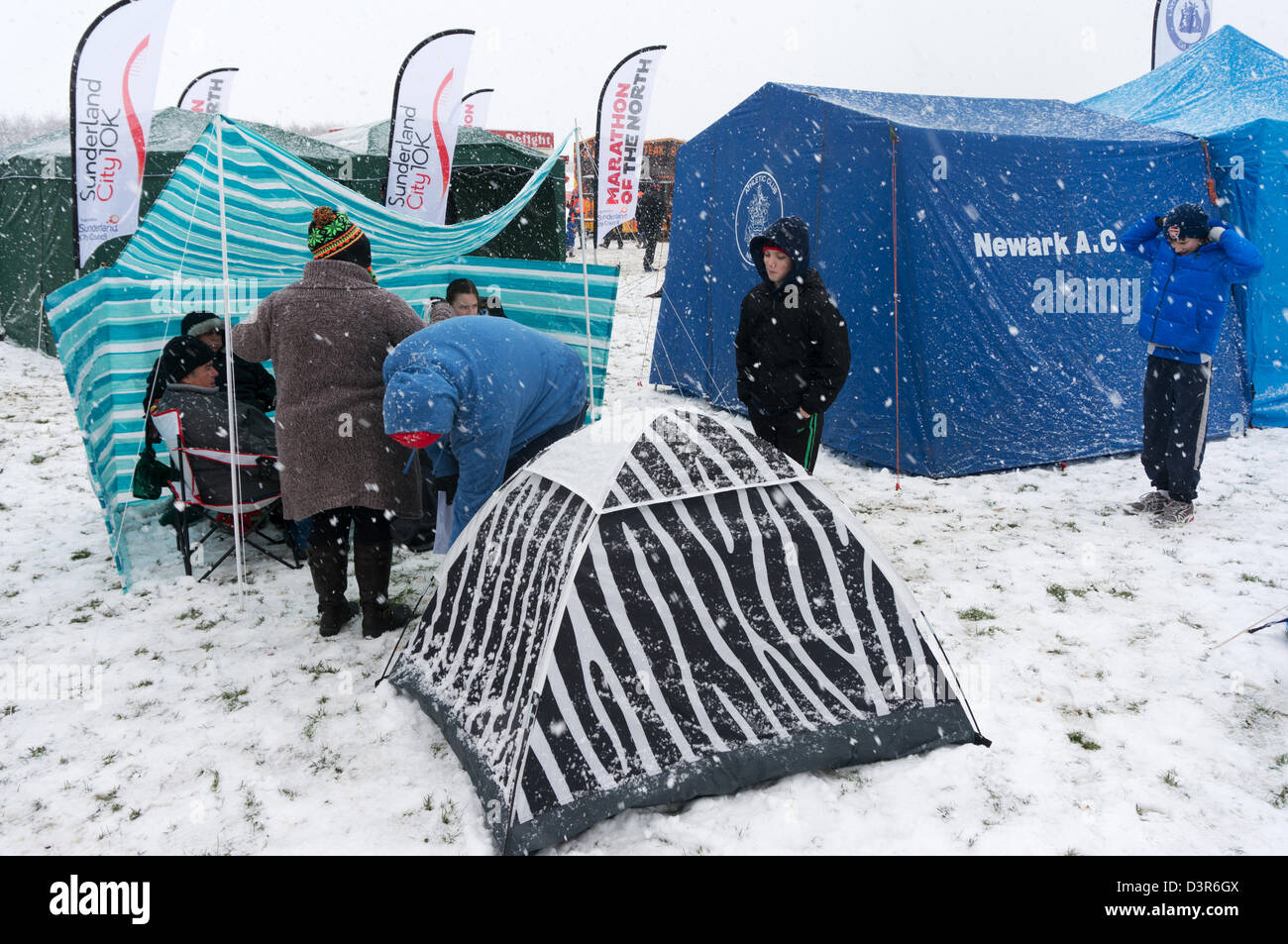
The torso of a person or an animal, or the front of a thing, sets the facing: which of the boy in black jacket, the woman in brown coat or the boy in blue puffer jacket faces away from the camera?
the woman in brown coat

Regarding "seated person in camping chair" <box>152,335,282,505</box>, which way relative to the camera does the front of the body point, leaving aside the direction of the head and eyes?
to the viewer's right

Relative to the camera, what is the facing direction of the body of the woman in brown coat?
away from the camera
